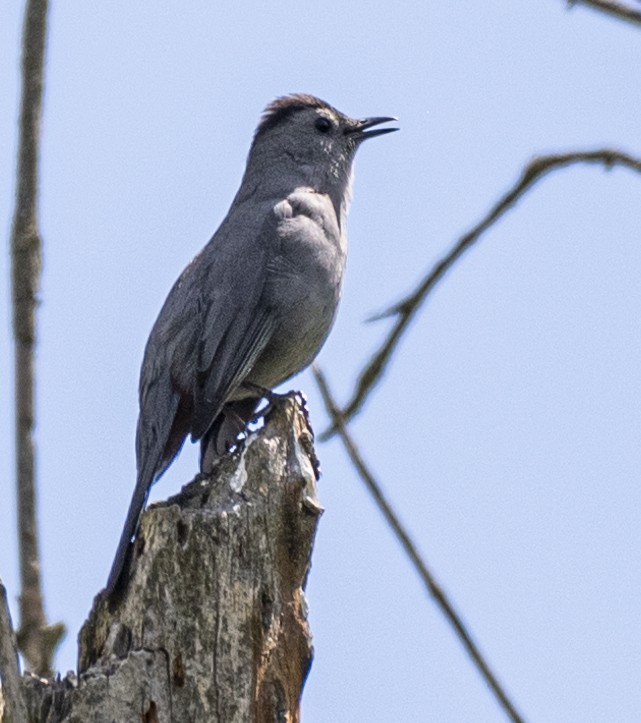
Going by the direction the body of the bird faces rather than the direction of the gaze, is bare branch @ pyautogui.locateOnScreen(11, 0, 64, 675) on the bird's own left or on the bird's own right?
on the bird's own right

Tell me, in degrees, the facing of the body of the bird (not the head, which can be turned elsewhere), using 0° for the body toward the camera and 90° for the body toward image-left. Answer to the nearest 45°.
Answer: approximately 270°
